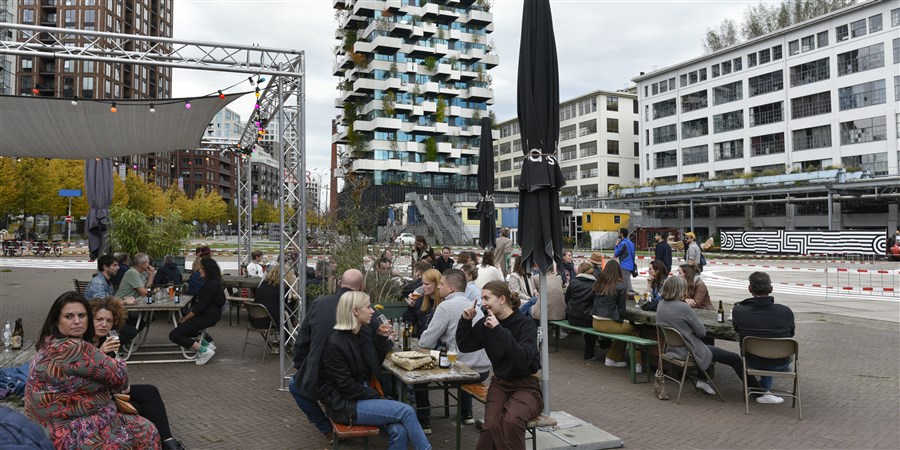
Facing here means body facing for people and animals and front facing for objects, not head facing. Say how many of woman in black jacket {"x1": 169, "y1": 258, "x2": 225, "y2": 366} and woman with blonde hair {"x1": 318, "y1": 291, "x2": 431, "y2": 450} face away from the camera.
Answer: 0

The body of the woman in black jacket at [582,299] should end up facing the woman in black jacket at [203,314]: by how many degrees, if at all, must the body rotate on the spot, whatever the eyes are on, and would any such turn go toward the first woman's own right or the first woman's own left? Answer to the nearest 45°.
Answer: approximately 135° to the first woman's own left

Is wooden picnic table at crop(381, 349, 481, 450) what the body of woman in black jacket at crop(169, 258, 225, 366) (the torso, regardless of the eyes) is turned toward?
no

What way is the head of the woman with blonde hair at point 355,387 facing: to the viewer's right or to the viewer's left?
to the viewer's right

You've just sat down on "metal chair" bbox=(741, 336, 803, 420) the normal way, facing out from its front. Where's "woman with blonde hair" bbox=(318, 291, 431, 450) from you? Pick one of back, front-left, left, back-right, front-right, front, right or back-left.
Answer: back-left

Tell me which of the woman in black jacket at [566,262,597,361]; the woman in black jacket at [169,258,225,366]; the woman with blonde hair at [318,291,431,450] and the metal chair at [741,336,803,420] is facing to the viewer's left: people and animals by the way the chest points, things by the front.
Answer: the woman in black jacket at [169,258,225,366]

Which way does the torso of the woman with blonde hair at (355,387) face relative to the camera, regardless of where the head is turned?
to the viewer's right

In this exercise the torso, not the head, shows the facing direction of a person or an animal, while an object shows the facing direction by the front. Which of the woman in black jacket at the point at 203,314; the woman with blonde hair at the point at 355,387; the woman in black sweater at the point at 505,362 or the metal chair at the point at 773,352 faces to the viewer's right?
the woman with blonde hair

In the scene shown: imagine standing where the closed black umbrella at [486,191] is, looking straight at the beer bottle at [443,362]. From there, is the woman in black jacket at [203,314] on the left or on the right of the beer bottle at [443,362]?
right

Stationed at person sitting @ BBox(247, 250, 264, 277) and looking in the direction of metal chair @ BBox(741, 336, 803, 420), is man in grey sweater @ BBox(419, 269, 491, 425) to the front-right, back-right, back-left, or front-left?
front-right

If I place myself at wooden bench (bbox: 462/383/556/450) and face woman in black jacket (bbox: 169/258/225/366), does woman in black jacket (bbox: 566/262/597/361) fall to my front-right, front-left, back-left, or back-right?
front-right

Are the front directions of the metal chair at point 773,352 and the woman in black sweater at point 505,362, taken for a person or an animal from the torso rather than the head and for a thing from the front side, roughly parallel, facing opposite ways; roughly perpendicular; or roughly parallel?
roughly parallel, facing opposite ways

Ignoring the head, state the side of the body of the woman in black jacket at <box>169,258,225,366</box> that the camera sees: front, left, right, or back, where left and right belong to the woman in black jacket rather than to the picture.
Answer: left

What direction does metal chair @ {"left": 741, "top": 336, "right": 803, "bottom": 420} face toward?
away from the camera

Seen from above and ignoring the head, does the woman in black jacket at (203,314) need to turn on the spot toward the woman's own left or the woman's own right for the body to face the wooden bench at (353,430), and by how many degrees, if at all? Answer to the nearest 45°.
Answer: approximately 90° to the woman's own left

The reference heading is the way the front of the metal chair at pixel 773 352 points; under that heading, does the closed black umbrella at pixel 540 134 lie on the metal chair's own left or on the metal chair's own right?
on the metal chair's own left

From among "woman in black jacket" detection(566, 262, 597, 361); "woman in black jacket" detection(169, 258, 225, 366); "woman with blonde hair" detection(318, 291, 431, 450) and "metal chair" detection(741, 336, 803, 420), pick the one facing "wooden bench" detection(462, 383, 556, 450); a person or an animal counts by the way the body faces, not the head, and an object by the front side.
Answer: the woman with blonde hair

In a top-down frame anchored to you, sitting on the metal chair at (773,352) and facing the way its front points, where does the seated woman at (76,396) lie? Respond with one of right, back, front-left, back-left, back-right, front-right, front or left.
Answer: back-left

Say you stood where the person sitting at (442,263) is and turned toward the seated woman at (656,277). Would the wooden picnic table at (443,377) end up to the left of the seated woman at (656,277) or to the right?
right

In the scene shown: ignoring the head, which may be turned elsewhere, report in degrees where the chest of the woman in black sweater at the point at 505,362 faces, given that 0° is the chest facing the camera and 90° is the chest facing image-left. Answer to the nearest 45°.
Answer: approximately 45°
